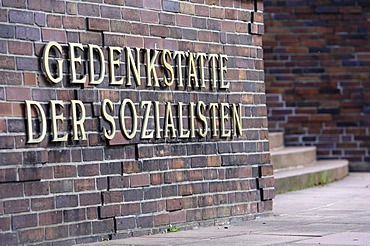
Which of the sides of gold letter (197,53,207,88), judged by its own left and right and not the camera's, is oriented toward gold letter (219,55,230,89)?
left

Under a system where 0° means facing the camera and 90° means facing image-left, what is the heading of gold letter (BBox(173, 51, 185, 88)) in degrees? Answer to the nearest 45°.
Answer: approximately 315°

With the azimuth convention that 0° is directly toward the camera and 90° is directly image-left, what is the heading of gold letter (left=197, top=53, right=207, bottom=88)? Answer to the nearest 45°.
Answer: approximately 315°

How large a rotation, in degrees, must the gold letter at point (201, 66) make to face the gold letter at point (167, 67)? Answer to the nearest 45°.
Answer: approximately 90° to its right
